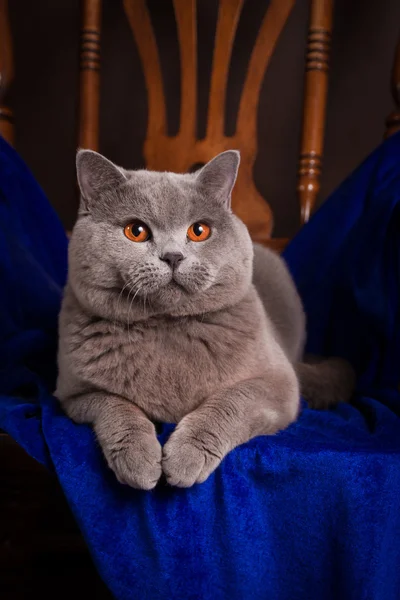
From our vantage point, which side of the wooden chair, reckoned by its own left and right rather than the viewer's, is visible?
front

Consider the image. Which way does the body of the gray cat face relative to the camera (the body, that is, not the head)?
toward the camera
